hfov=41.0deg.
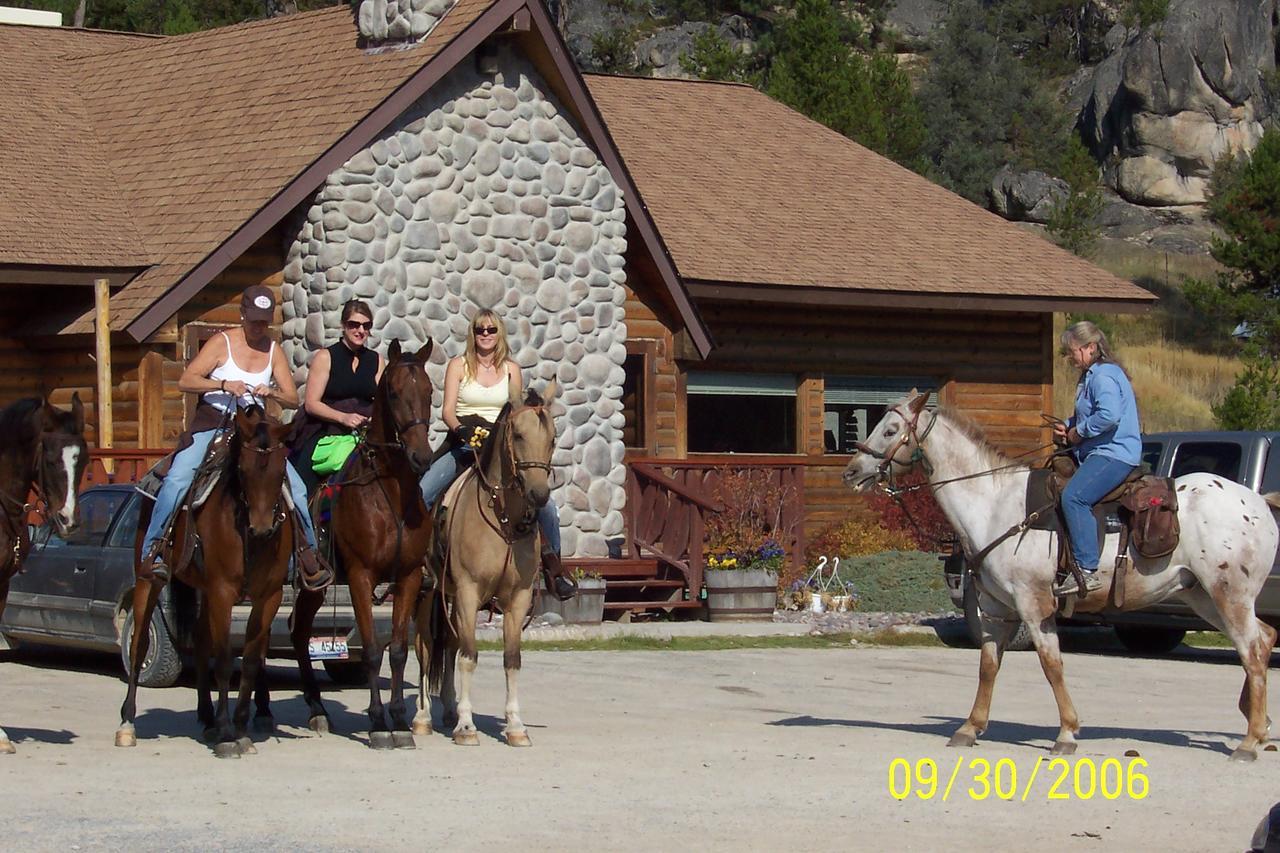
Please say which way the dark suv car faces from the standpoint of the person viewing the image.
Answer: facing away from the viewer and to the left of the viewer

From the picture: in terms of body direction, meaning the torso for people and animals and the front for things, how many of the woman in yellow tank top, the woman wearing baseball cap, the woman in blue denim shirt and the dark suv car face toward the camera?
2

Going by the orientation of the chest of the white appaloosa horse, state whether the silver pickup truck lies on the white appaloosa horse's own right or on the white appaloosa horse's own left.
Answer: on the white appaloosa horse's own right

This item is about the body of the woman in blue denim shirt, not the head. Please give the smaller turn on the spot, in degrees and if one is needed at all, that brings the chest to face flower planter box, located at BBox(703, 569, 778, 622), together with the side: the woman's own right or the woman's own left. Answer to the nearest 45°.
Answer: approximately 45° to the woman's own right

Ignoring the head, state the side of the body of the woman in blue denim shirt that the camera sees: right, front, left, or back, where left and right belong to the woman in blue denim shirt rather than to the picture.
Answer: left

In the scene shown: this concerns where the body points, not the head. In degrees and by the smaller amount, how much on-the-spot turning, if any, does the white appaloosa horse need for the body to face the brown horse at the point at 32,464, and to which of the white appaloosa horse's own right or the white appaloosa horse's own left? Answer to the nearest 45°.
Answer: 0° — it already faces it

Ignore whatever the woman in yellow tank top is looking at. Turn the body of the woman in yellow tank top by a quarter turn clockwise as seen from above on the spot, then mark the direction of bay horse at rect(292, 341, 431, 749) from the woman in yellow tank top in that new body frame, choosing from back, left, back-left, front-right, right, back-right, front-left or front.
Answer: front-left

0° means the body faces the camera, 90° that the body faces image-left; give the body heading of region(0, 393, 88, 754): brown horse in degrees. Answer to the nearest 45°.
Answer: approximately 315°

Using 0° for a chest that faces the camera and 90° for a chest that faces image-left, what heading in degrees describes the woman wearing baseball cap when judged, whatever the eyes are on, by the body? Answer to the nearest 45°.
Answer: approximately 0°

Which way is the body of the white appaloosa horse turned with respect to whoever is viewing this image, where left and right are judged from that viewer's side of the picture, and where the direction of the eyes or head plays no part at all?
facing to the left of the viewer

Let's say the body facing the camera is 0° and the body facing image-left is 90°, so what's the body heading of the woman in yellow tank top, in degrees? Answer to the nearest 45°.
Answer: approximately 0°

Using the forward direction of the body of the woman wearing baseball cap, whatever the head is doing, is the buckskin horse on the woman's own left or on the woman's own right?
on the woman's own left

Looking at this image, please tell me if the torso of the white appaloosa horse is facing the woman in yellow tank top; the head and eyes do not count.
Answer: yes
